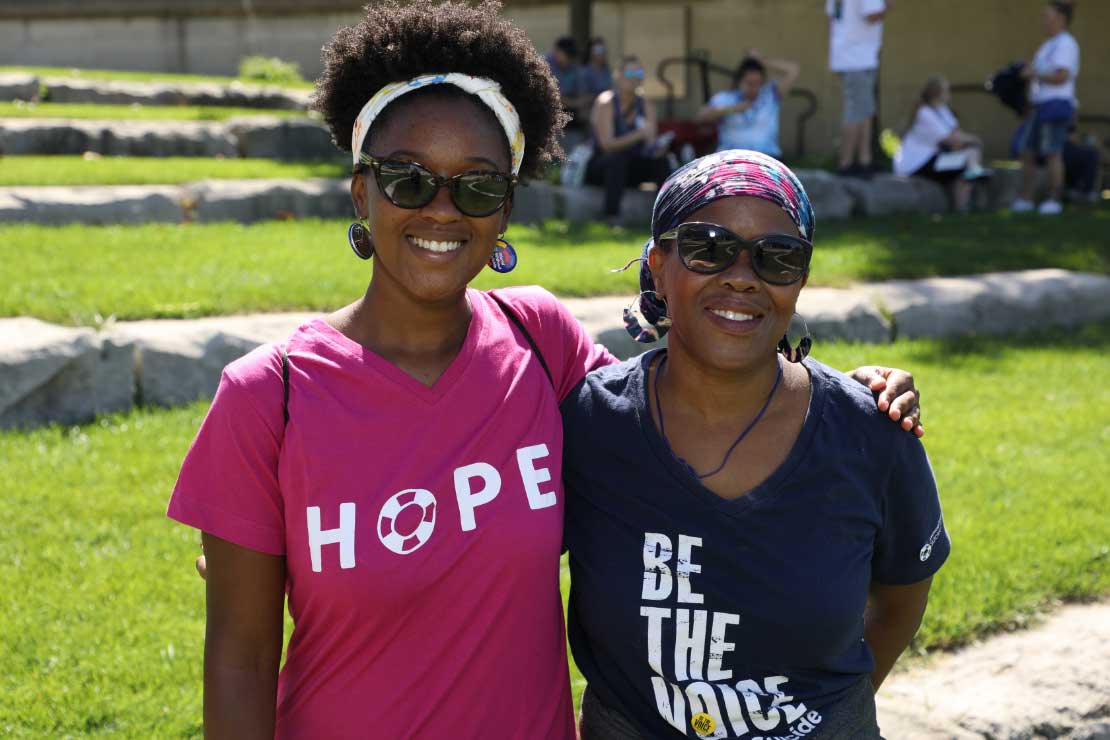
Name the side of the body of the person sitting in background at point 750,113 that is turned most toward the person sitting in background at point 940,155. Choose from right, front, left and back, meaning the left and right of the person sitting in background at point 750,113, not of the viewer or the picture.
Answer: left

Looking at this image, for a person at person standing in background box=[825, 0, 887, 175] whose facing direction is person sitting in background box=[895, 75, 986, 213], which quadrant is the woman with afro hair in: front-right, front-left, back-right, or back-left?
back-right

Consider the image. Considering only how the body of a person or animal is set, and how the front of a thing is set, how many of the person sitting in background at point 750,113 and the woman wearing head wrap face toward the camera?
2

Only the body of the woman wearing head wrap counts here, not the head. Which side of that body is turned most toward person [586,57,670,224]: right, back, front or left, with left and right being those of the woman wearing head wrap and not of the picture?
back

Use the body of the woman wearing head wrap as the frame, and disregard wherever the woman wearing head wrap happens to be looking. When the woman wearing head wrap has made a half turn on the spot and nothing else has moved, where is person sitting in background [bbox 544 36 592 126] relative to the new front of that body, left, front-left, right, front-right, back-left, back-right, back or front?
front

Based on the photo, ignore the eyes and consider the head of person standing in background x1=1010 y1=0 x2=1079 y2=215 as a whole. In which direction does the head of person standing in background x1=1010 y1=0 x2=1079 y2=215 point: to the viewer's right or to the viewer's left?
to the viewer's left

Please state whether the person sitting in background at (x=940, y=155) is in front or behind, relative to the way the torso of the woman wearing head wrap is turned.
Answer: behind

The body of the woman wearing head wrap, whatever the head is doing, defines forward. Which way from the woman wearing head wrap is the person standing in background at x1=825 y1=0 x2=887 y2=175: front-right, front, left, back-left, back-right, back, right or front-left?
back
